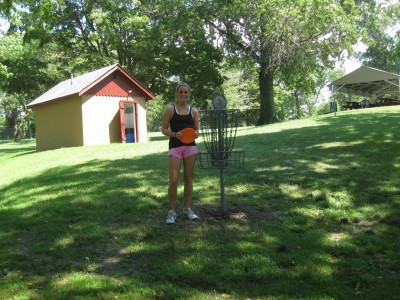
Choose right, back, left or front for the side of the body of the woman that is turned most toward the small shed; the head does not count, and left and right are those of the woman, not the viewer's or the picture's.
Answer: back

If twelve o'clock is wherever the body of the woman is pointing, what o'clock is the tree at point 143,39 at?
The tree is roughly at 6 o'clock from the woman.

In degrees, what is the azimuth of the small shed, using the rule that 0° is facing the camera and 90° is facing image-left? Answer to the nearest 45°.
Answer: approximately 315°

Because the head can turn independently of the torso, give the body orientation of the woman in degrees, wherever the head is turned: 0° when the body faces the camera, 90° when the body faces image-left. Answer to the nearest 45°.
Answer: approximately 0°

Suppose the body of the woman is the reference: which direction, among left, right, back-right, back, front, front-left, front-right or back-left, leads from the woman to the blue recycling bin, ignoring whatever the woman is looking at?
back

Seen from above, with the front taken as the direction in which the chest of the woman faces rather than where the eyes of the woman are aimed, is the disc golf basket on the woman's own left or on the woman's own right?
on the woman's own left
